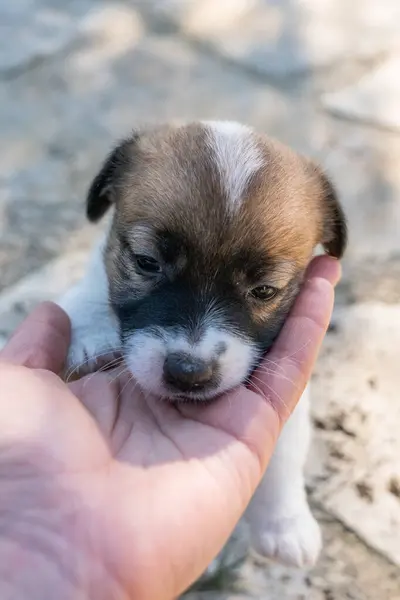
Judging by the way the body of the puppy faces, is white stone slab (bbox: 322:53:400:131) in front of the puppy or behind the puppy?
behind

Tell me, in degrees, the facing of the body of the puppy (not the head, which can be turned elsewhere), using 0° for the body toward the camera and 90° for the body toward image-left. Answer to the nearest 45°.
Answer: approximately 0°

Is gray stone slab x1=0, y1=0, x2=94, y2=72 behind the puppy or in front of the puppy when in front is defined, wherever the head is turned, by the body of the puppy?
behind

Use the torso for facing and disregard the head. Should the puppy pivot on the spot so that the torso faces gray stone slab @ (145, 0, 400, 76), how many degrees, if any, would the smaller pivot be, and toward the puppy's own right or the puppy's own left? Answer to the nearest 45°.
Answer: approximately 180°
